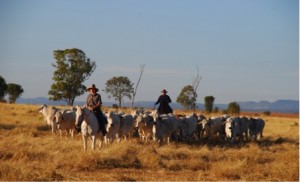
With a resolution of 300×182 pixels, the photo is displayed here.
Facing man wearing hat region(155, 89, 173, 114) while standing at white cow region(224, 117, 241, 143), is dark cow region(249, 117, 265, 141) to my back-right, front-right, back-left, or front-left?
back-right

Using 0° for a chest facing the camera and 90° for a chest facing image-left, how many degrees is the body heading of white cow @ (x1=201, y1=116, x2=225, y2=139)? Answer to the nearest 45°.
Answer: approximately 45°

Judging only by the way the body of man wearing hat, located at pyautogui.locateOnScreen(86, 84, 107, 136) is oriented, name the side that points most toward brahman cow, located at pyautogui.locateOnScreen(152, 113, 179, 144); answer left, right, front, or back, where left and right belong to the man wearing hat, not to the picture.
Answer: back

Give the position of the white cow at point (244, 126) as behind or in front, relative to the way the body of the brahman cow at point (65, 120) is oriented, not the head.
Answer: behind

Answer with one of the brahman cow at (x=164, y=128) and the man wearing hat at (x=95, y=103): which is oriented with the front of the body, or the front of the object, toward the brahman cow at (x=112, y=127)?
the brahman cow at (x=164, y=128)

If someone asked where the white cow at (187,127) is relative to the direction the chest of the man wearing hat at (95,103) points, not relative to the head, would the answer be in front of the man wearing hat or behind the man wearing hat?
behind

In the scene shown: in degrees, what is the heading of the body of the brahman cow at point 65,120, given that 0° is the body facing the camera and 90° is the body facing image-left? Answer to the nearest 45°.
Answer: approximately 45°

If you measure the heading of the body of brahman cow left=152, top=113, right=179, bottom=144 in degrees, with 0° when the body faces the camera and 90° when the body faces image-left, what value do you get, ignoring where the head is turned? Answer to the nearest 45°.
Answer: approximately 45°

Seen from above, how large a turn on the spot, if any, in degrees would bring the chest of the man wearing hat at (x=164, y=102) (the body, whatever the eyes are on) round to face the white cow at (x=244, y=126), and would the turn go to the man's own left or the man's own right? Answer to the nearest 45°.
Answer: approximately 90° to the man's own left

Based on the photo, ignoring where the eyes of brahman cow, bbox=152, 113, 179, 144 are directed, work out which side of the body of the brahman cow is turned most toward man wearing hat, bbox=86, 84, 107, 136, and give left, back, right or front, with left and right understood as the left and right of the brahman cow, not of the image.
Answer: front

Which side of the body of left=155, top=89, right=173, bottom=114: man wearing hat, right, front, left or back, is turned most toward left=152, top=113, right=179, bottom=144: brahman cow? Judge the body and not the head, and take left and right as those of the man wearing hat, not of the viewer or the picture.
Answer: front

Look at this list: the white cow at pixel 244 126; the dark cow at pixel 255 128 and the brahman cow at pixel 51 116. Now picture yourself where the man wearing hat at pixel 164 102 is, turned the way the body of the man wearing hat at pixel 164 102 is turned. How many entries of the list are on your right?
1
